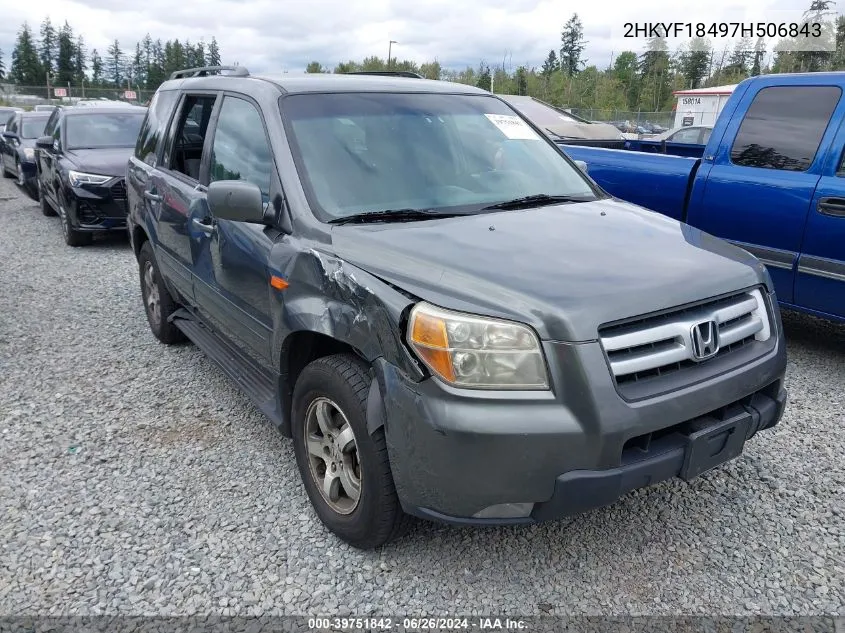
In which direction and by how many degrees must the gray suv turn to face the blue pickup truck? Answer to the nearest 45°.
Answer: approximately 90° to its left

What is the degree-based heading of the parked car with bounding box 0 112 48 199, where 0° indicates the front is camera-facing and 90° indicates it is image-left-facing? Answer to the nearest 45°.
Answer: approximately 315°

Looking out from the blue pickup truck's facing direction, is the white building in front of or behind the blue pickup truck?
behind

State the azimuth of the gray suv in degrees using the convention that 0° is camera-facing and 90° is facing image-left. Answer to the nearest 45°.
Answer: approximately 315°

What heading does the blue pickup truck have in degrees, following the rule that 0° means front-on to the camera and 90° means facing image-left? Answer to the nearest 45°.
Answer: approximately 315°

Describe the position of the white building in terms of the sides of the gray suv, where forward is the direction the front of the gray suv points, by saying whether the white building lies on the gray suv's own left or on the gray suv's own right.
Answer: on the gray suv's own left

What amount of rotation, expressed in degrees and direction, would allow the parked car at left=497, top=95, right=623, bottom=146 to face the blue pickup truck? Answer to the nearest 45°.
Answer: approximately 45° to its right

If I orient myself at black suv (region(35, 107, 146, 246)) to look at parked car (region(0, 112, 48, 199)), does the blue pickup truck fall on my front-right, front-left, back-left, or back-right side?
back-right

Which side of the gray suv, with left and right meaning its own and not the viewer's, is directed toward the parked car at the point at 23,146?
back
